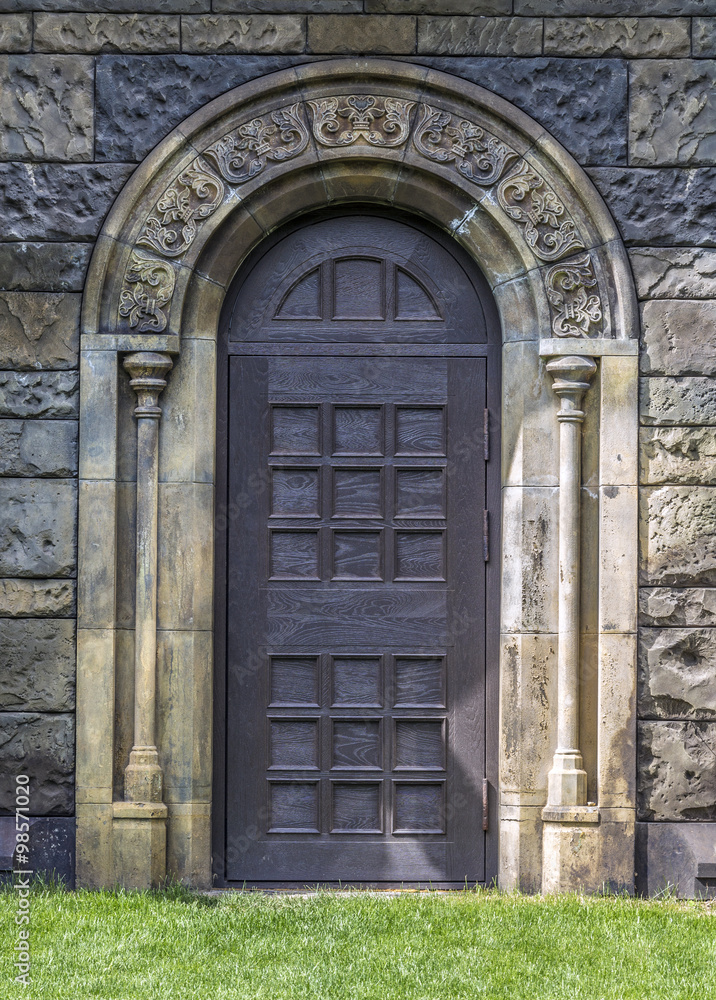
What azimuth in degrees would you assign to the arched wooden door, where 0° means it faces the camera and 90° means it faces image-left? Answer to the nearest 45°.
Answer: approximately 0°
